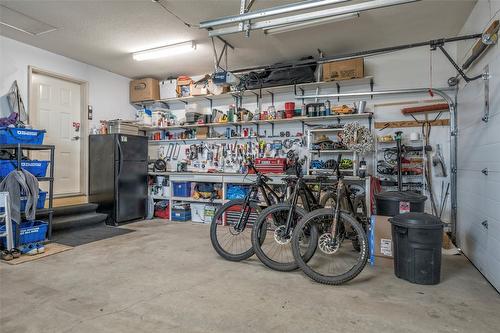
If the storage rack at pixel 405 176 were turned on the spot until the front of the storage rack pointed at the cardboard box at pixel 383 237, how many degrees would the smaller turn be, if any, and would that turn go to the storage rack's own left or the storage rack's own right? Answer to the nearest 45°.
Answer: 0° — it already faces it

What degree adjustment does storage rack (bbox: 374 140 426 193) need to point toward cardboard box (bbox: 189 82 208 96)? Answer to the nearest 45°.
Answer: approximately 90° to its right

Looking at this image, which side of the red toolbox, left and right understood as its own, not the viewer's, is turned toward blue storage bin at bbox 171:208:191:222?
right

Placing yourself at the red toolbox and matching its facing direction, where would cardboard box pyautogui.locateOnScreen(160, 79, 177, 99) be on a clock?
The cardboard box is roughly at 4 o'clock from the red toolbox.

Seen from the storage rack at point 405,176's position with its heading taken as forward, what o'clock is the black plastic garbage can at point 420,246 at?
The black plastic garbage can is roughly at 12 o'clock from the storage rack.

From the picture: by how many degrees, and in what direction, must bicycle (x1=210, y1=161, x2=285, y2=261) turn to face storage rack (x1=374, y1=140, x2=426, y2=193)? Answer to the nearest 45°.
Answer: approximately 180°

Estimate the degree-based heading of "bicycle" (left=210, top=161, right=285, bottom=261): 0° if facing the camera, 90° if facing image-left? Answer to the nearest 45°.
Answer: approximately 45°

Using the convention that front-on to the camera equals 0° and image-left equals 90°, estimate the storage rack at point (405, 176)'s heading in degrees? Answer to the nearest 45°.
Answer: approximately 0°

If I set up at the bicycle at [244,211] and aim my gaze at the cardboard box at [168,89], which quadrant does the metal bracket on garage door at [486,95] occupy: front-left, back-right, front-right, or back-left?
back-right

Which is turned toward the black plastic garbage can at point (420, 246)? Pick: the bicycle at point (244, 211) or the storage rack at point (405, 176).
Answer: the storage rack
